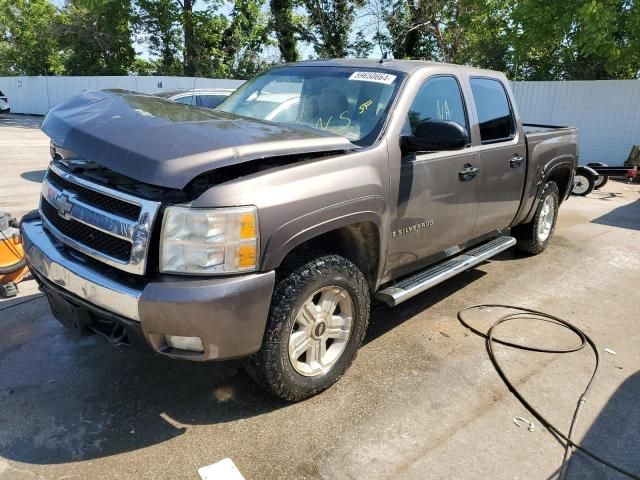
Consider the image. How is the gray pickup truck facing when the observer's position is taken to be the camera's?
facing the viewer and to the left of the viewer

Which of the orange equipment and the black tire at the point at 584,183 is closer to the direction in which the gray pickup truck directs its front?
the orange equipment

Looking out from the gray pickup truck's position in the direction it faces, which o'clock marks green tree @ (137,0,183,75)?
The green tree is roughly at 4 o'clock from the gray pickup truck.

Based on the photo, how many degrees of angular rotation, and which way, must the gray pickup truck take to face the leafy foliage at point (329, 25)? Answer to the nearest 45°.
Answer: approximately 135° to its right

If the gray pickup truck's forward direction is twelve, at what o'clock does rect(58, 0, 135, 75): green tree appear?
The green tree is roughly at 4 o'clock from the gray pickup truck.

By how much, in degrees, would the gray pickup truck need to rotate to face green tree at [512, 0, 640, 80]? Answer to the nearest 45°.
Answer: approximately 180°

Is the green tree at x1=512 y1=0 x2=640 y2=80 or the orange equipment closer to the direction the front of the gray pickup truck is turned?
the orange equipment

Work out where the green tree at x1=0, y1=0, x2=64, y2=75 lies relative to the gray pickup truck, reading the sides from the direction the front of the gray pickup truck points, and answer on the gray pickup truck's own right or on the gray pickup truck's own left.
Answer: on the gray pickup truck's own right

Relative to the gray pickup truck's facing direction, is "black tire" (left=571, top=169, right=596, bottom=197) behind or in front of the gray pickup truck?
behind

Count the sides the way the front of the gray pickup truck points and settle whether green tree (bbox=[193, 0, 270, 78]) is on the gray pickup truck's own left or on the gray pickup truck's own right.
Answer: on the gray pickup truck's own right

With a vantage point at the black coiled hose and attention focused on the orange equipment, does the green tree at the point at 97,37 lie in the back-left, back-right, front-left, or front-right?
front-right

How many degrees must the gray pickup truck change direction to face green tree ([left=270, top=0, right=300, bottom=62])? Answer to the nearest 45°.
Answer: approximately 135° to its right

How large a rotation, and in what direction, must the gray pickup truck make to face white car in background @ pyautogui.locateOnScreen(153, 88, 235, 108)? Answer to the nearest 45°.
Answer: approximately 135° to its right

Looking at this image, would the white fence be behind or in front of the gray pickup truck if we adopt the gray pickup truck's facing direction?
behind
